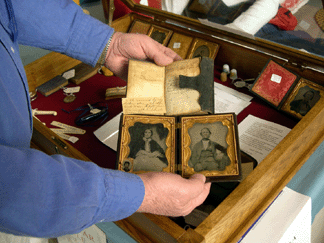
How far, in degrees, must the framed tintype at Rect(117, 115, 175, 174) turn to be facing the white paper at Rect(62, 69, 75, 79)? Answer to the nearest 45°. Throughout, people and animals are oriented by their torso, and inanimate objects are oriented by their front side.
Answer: approximately 135° to its right

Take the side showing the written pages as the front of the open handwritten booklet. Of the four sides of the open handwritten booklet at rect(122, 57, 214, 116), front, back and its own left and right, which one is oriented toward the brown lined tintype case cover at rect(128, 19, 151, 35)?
back

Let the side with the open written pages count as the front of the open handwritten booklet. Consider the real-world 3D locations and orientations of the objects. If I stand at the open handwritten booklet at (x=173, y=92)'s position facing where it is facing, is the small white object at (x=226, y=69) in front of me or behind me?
behind

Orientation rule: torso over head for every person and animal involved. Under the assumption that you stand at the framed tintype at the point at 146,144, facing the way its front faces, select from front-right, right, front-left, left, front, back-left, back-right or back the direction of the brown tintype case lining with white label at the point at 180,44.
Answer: back

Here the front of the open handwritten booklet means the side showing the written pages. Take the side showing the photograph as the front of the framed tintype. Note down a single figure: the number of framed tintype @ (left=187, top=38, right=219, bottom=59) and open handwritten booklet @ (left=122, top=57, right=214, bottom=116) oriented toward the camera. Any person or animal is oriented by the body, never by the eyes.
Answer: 2

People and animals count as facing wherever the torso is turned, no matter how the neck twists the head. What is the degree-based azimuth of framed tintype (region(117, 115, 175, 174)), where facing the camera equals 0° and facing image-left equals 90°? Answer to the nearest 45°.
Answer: approximately 0°

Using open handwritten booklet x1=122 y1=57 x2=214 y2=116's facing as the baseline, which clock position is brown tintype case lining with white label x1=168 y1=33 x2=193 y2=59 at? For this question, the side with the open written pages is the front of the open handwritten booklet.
The brown tintype case lining with white label is roughly at 6 o'clock from the open handwritten booklet.
